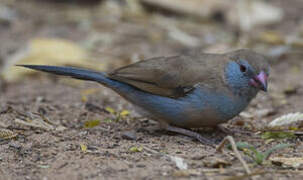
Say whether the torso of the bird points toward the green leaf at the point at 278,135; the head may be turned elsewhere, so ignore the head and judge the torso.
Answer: yes

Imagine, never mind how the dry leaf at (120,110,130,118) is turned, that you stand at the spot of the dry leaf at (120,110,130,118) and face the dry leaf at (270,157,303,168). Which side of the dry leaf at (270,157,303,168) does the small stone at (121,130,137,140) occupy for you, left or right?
right

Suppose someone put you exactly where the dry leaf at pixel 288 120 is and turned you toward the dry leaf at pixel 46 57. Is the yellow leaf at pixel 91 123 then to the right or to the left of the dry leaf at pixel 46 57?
left

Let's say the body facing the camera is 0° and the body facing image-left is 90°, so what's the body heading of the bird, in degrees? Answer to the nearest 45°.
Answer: approximately 270°

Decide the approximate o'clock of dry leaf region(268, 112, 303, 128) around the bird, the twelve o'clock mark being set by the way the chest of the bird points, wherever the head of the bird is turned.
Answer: The dry leaf is roughly at 12 o'clock from the bird.

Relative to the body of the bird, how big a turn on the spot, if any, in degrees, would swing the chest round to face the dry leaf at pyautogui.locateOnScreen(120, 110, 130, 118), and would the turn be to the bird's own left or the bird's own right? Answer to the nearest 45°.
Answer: approximately 135° to the bird's own left

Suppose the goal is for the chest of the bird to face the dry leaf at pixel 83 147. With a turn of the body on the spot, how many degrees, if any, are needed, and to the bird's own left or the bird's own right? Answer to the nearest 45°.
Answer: approximately 135° to the bird's own right

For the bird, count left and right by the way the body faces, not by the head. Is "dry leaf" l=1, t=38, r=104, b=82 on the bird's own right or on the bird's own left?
on the bird's own left

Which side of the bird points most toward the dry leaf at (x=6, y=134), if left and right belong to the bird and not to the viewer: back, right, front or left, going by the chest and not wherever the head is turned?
back

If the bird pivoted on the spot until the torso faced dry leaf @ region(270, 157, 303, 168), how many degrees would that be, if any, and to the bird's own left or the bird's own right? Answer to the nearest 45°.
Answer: approximately 45° to the bird's own right

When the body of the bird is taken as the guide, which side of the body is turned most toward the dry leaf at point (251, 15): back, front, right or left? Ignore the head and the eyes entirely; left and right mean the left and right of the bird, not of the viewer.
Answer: left
